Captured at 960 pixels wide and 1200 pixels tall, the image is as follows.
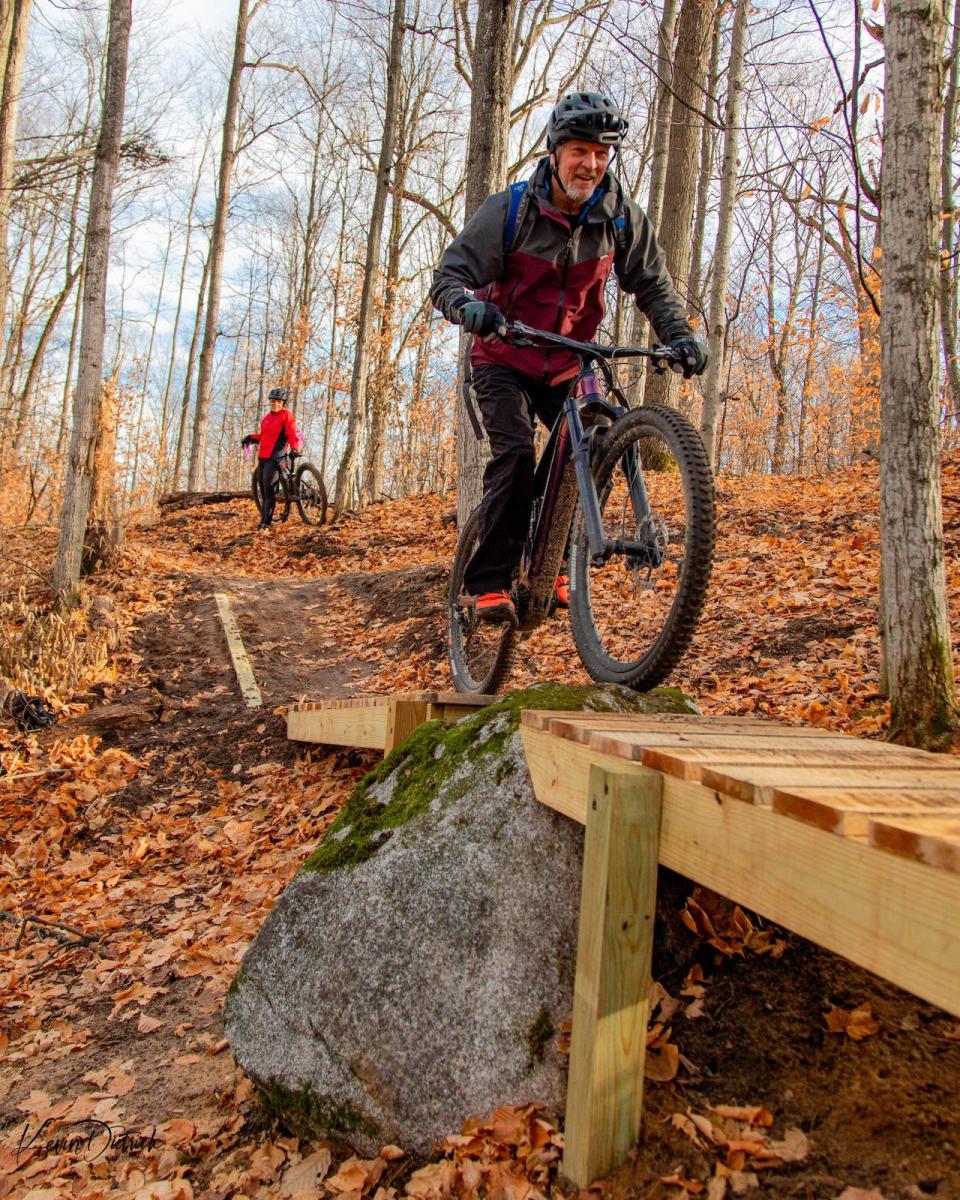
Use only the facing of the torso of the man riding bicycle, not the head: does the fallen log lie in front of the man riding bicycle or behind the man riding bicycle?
behind

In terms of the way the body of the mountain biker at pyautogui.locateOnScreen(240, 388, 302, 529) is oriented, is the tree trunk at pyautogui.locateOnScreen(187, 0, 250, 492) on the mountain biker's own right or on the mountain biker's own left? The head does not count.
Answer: on the mountain biker's own right

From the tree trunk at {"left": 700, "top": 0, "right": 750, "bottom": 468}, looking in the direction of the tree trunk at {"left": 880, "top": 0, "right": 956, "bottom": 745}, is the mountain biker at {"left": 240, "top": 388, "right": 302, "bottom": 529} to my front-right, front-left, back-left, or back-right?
back-right

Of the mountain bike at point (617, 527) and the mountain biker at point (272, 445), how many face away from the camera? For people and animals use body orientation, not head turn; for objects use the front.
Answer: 0

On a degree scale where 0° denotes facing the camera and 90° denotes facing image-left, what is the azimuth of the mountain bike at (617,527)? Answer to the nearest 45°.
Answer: approximately 315°

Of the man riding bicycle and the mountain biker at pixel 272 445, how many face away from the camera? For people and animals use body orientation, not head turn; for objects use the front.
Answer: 0

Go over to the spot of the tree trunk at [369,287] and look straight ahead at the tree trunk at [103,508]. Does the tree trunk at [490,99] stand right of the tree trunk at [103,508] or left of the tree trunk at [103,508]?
left

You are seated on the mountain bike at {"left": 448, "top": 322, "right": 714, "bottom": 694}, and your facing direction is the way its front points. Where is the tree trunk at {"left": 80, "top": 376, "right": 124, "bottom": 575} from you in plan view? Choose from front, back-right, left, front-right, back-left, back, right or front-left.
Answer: back

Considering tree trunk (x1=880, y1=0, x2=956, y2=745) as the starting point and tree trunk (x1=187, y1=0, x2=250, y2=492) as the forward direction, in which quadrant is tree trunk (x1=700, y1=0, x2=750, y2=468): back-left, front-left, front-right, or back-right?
front-right

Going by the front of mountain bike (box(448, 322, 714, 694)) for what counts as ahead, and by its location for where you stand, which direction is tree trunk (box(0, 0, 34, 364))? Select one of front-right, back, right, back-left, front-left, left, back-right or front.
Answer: back

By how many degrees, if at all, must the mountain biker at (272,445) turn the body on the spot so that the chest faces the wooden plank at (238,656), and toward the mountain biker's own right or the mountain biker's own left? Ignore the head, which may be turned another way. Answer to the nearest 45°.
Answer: approximately 45° to the mountain biker's own left

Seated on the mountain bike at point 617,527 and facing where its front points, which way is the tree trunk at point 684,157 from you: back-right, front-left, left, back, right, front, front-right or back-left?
back-left

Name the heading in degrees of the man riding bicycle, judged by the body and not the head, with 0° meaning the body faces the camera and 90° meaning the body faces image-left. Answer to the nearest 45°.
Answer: approximately 315°

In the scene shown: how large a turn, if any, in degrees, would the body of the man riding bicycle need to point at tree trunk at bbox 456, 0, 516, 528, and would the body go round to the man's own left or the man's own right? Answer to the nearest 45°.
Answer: approximately 135° to the man's own left

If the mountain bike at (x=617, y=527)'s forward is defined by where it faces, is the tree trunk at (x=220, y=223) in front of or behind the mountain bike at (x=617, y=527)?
behind

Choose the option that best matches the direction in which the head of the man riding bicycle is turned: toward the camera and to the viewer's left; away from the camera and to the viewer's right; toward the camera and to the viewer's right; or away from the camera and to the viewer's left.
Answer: toward the camera and to the viewer's right
